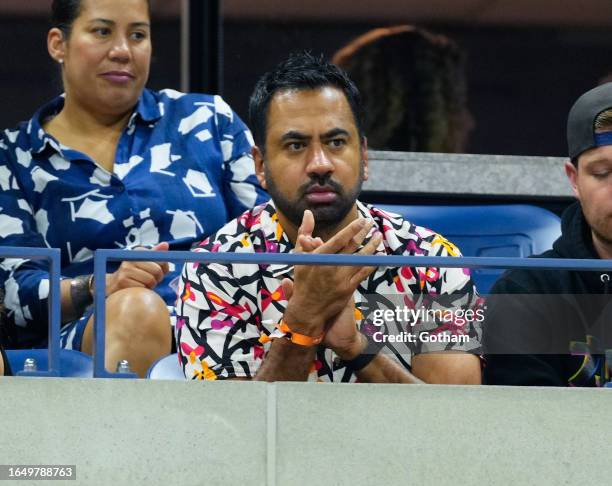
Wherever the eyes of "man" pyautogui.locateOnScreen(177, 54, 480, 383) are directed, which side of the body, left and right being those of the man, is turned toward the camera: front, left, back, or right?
front

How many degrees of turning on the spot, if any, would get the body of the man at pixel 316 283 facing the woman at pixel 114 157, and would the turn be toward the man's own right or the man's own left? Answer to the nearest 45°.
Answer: approximately 135° to the man's own right

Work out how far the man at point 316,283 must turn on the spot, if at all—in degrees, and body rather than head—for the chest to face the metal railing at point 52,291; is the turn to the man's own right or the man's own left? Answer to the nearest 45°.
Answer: approximately 45° to the man's own right

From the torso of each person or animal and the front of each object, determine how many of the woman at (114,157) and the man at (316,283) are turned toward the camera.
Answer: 2

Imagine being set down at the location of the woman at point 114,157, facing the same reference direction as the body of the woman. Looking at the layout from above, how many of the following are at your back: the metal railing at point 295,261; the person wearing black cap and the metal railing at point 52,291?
0

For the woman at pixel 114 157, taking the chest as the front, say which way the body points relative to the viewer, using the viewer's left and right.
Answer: facing the viewer

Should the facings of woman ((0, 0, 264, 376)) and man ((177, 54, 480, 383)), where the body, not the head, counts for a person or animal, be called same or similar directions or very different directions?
same or similar directions

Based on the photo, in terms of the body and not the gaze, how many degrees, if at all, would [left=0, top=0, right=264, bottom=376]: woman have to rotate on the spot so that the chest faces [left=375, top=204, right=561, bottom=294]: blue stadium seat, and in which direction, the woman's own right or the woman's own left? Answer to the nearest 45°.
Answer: approximately 90° to the woman's own left

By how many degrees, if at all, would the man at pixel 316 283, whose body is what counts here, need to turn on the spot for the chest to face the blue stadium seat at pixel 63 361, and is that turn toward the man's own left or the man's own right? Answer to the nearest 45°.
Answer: approximately 90° to the man's own right
